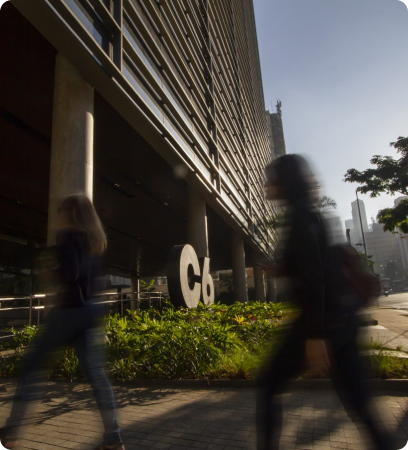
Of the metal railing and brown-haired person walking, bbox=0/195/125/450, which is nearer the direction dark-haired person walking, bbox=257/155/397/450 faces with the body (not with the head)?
the brown-haired person walking

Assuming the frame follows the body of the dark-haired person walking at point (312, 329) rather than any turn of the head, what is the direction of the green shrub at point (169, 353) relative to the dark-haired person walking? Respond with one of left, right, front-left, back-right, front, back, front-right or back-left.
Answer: front-right

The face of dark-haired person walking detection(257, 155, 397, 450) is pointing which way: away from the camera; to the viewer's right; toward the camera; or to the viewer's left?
to the viewer's left

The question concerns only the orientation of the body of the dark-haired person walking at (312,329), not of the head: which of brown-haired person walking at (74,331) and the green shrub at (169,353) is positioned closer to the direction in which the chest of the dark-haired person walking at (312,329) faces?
the brown-haired person walking

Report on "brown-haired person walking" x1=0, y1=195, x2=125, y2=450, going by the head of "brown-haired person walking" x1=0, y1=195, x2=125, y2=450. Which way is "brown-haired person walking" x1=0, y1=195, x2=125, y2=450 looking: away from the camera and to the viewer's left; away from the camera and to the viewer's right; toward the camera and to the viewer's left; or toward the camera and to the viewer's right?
away from the camera and to the viewer's left

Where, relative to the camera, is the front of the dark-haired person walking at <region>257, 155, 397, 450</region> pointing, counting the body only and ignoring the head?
to the viewer's left

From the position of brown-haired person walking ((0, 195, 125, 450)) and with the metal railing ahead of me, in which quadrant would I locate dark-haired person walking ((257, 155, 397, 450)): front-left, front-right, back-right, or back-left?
back-right

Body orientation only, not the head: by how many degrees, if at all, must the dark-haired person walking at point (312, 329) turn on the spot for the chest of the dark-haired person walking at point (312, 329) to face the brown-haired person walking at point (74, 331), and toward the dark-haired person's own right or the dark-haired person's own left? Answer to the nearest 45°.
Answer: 0° — they already face them

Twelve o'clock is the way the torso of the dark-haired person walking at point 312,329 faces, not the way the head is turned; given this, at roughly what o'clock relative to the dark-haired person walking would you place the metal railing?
The metal railing is roughly at 1 o'clock from the dark-haired person walking.
